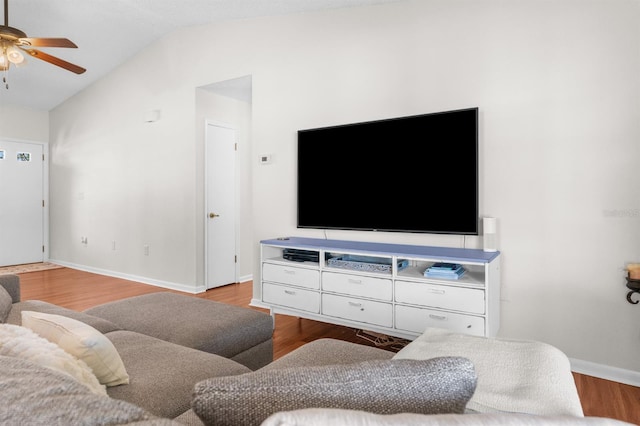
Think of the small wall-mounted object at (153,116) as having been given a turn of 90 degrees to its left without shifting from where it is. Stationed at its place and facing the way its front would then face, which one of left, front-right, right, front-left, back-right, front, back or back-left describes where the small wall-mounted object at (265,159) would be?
front

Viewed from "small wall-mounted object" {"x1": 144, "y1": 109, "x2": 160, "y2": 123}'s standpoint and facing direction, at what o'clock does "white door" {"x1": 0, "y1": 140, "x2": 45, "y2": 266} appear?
The white door is roughly at 3 o'clock from the small wall-mounted object.

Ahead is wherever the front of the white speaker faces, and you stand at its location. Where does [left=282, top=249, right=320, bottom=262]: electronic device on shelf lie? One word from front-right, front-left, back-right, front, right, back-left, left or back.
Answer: right

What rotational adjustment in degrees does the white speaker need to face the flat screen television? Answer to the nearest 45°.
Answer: approximately 90° to its right

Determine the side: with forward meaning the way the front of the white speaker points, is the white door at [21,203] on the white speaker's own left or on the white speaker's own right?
on the white speaker's own right

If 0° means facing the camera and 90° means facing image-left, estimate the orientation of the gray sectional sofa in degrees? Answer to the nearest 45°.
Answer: approximately 225°

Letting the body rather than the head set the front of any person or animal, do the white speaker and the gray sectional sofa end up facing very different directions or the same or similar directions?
very different directions

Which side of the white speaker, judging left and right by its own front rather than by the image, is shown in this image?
front

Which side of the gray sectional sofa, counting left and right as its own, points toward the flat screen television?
front

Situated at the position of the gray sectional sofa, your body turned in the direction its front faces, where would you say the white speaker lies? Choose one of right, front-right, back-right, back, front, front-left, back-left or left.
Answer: front

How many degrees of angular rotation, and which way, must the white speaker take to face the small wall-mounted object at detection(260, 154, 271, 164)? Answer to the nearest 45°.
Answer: approximately 90° to its right

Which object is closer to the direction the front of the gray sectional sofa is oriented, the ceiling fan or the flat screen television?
the flat screen television

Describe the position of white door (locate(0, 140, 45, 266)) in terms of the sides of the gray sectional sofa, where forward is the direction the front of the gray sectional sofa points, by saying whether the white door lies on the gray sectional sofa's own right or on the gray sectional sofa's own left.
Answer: on the gray sectional sofa's own left

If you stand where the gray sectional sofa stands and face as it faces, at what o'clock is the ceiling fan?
The ceiling fan is roughly at 9 o'clock from the gray sectional sofa.

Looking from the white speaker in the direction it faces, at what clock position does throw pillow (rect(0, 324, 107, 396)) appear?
The throw pillow is roughly at 1 o'clock from the white speaker.
